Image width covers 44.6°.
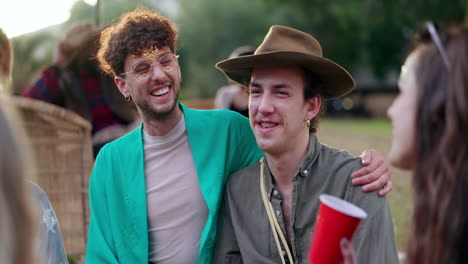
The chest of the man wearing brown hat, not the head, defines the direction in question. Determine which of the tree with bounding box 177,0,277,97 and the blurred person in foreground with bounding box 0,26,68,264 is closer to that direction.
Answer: the blurred person in foreground

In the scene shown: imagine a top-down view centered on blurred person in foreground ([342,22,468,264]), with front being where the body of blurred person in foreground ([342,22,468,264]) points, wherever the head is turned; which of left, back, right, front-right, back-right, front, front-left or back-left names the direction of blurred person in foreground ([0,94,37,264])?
front-left

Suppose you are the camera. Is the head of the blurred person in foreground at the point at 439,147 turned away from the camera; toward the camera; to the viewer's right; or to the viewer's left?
to the viewer's left

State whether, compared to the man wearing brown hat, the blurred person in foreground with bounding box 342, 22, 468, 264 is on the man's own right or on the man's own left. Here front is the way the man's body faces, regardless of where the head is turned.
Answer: on the man's own left

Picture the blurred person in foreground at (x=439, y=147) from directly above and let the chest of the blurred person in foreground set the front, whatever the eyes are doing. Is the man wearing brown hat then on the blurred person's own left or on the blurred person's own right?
on the blurred person's own right

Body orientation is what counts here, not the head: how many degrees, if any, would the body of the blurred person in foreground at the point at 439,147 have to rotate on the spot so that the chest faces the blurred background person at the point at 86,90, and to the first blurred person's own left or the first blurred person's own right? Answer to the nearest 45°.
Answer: approximately 45° to the first blurred person's own right

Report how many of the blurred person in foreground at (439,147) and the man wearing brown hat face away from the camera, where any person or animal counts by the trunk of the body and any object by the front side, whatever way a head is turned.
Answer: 0

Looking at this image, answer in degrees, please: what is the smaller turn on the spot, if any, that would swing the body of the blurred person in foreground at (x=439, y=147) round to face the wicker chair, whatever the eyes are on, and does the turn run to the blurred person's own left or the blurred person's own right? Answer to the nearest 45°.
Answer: approximately 45° to the blurred person's own right

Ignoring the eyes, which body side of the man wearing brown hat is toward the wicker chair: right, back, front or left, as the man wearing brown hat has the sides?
right

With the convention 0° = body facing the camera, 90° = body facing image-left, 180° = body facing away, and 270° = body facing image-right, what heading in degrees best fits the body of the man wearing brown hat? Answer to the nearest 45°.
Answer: approximately 45°

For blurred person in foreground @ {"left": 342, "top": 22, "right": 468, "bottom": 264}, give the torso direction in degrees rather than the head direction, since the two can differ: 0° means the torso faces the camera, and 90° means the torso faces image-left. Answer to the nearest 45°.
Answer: approximately 90°

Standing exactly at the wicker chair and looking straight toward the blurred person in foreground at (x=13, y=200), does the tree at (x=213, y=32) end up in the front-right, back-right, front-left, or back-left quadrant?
back-left
